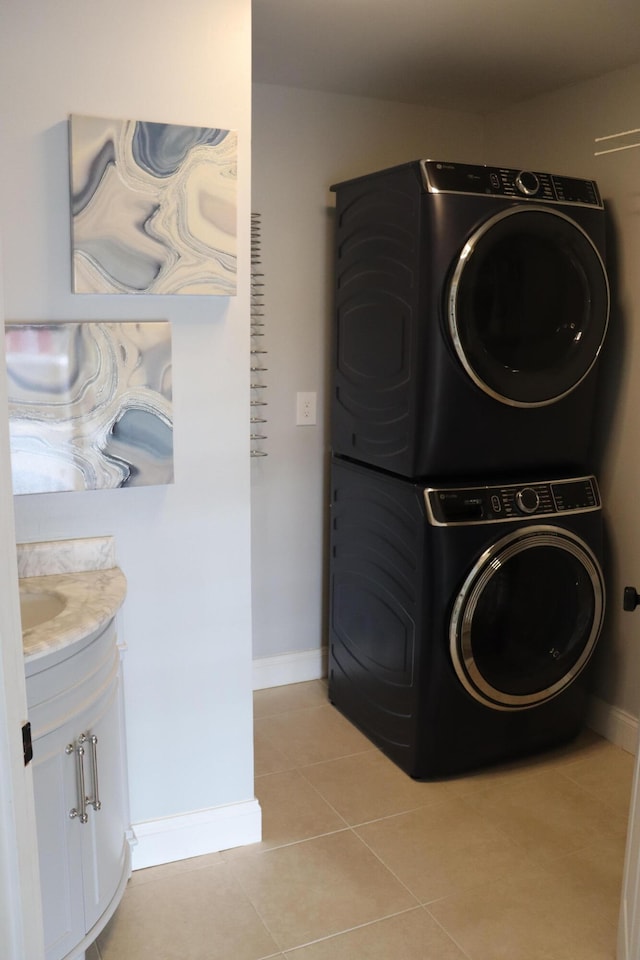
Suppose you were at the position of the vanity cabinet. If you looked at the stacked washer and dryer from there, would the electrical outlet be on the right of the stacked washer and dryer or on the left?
left

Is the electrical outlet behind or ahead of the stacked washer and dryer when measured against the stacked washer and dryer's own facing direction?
behind

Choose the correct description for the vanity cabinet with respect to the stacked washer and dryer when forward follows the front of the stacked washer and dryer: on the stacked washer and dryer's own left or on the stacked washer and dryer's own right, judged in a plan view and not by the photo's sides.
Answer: on the stacked washer and dryer's own right

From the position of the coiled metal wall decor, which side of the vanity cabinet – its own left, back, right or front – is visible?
left

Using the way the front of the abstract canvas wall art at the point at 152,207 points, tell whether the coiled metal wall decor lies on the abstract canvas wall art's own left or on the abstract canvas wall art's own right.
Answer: on the abstract canvas wall art's own left

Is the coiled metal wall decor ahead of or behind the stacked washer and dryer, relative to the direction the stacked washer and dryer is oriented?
behind

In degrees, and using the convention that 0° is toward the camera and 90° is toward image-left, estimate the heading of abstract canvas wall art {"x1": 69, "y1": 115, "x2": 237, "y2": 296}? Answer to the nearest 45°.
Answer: approximately 315°

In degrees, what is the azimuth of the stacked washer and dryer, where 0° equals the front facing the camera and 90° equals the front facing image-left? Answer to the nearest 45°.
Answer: approximately 315°

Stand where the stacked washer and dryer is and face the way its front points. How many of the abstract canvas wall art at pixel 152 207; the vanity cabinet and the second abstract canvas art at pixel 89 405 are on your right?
3
